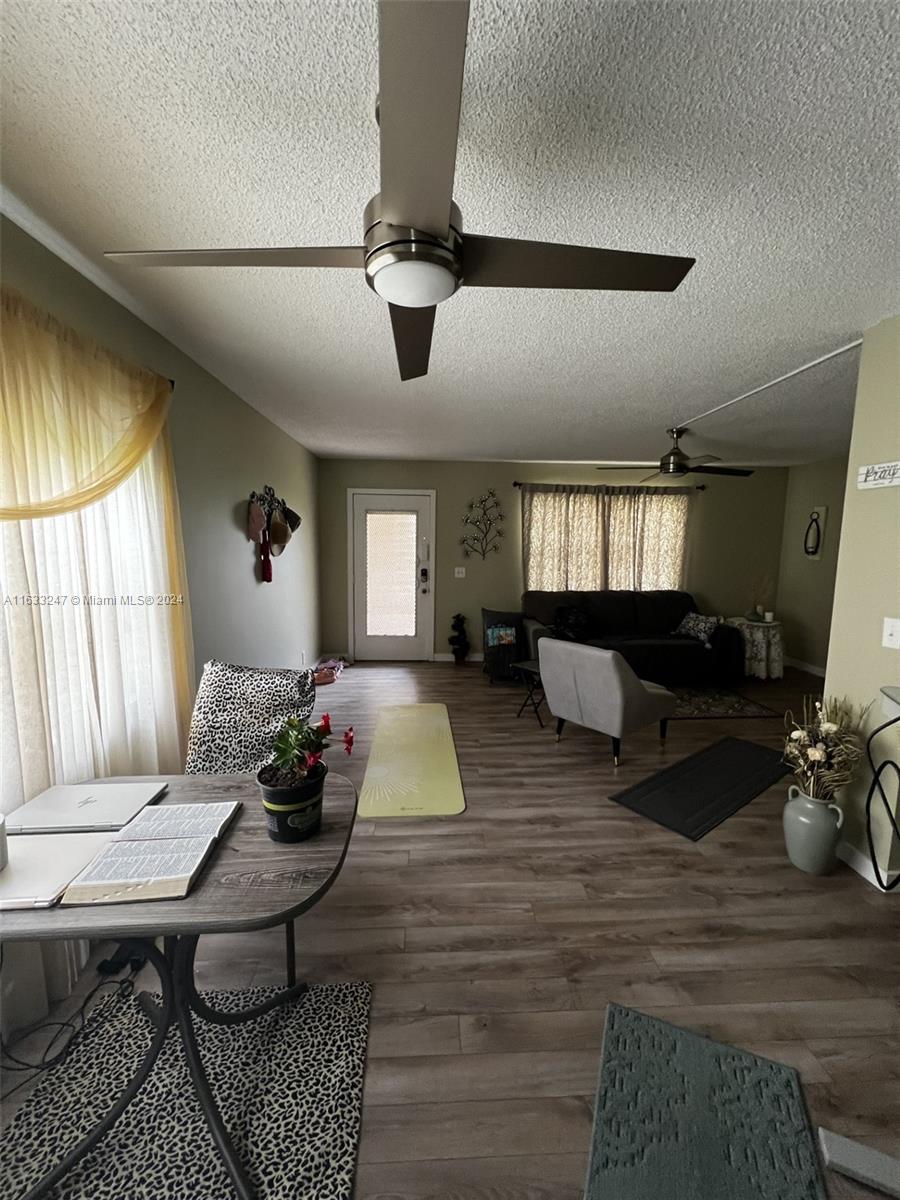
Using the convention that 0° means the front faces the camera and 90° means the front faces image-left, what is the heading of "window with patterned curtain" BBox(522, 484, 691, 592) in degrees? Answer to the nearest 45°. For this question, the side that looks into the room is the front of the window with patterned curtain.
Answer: approximately 0°

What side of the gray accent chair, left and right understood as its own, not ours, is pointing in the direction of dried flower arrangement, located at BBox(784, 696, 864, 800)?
right

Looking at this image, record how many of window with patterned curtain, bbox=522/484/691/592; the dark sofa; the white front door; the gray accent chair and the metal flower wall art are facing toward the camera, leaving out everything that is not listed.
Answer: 4

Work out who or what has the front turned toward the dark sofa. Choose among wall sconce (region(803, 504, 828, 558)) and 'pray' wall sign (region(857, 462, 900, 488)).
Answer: the wall sconce

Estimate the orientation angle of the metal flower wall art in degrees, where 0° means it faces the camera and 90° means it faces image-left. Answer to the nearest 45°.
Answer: approximately 0°

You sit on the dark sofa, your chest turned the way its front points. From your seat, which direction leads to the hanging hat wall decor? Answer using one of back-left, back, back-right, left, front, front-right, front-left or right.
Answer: front-right

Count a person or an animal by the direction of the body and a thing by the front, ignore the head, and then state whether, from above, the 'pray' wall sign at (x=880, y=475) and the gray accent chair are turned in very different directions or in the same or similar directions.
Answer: very different directions

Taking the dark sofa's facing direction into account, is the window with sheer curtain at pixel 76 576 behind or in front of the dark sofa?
in front

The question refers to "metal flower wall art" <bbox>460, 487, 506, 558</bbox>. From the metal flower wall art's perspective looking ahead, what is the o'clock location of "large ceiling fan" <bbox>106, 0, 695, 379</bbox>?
The large ceiling fan is roughly at 12 o'clock from the metal flower wall art.

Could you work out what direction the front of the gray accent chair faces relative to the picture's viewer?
facing away from the viewer and to the right of the viewer

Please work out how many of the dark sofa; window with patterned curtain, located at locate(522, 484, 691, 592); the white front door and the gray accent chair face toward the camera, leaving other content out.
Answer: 3
